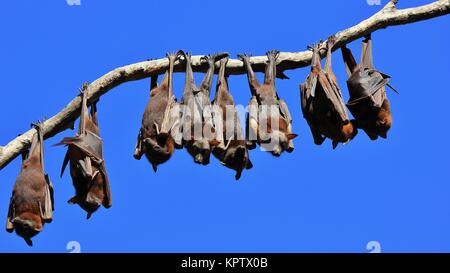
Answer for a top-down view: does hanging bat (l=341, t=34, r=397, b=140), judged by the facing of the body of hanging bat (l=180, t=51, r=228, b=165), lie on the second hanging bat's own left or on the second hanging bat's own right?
on the second hanging bat's own left

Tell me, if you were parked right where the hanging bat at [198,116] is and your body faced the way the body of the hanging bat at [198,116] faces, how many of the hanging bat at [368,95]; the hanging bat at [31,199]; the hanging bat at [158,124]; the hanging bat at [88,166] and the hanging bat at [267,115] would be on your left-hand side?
2

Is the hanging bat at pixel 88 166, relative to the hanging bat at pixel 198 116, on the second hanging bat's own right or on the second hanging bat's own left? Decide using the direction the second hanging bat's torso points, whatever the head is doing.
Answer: on the second hanging bat's own right

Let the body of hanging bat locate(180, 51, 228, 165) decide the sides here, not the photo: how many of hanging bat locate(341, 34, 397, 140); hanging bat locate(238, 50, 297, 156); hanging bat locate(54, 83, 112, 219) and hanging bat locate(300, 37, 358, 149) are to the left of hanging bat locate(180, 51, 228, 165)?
3

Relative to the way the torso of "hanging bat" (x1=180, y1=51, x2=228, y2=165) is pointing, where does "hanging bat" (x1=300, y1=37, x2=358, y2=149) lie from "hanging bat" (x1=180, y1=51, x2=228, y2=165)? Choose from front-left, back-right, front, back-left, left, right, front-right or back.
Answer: left

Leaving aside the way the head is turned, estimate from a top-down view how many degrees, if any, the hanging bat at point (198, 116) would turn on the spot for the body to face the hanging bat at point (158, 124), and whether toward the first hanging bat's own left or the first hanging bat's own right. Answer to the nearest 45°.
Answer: approximately 135° to the first hanging bat's own right

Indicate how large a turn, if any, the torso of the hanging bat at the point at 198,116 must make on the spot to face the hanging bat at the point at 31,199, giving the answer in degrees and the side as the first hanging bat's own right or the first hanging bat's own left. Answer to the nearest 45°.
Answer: approximately 135° to the first hanging bat's own right

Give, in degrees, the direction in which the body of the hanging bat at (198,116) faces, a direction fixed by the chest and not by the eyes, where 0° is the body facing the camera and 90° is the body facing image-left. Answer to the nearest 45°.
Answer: approximately 0°

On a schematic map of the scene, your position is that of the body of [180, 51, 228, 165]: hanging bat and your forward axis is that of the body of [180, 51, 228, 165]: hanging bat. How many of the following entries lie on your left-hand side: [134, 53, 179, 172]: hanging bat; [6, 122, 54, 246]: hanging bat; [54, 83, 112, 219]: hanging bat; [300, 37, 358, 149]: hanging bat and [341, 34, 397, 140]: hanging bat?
2

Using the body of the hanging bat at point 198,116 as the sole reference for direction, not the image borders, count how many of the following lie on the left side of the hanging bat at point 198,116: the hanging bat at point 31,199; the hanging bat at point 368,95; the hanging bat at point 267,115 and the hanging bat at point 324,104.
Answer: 3

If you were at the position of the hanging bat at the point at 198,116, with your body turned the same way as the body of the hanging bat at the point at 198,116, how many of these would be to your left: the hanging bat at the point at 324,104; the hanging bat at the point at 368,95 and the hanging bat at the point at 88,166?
2

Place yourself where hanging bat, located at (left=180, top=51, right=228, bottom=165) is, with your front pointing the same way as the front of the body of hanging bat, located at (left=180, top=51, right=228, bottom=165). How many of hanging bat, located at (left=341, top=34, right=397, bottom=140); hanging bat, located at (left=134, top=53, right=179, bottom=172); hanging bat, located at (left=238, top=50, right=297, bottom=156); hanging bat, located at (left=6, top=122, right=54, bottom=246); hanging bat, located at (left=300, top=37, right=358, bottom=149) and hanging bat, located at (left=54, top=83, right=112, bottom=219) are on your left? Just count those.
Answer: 3

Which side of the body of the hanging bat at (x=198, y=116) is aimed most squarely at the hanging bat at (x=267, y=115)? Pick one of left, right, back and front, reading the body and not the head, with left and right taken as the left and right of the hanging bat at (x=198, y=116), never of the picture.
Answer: left

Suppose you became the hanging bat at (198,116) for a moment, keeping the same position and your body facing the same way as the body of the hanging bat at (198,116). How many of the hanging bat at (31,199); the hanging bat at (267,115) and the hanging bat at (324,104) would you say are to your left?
2
